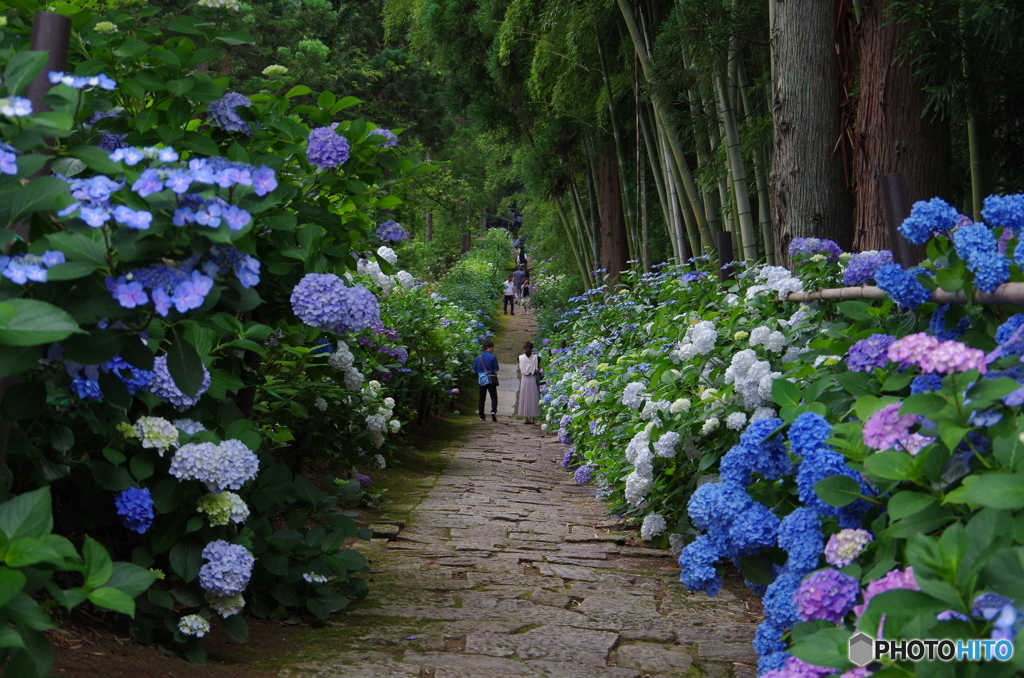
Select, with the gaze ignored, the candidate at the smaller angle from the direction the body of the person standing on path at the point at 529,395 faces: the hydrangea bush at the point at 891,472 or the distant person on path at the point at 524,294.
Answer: the distant person on path

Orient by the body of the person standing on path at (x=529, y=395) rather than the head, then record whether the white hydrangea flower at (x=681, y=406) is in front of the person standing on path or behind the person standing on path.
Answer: behind

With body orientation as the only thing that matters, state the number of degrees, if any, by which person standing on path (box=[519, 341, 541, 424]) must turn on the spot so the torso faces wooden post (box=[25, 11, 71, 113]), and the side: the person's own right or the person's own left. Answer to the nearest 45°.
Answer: approximately 180°

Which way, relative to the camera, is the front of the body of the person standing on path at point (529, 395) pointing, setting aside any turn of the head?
away from the camera
